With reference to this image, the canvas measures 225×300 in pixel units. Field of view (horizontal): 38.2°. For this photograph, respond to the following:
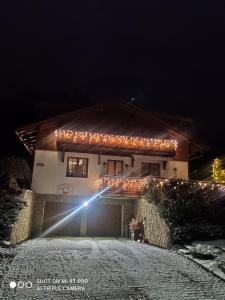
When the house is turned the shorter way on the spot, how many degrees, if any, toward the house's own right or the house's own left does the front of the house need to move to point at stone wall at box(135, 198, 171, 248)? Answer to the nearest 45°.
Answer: approximately 45° to the house's own left

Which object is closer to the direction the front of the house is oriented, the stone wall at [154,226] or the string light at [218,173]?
the stone wall

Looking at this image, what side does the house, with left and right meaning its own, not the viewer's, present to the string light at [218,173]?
left

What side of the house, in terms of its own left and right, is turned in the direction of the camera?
front

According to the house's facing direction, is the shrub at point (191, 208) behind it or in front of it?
in front

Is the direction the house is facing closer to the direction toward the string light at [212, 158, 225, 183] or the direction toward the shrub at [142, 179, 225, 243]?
the shrub
